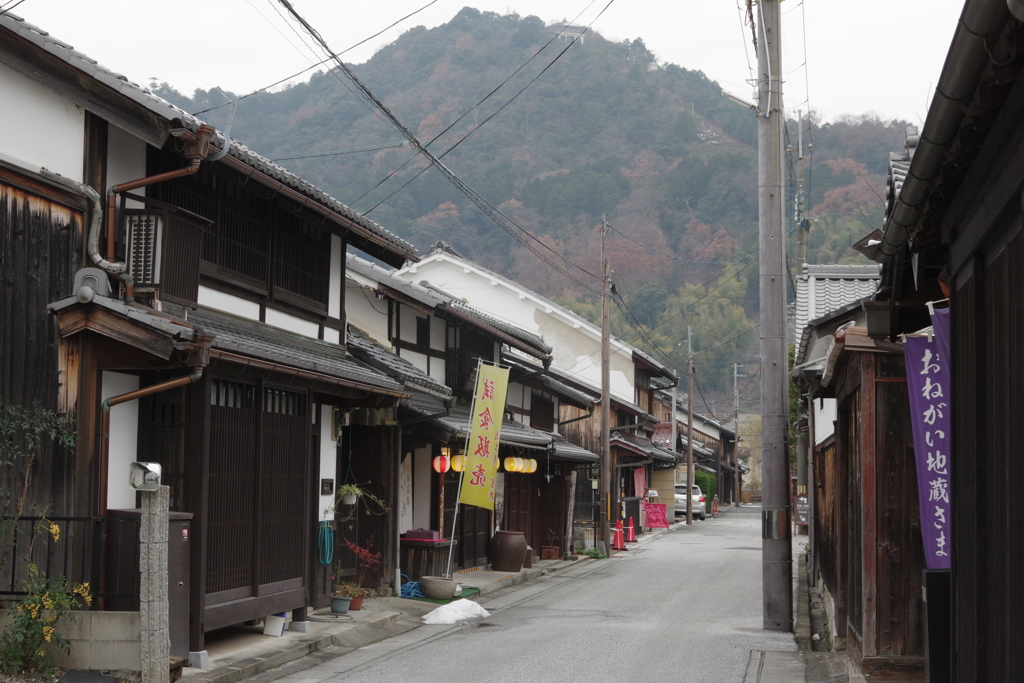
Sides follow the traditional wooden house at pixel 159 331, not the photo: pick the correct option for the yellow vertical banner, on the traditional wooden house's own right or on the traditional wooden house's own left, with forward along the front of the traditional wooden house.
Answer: on the traditional wooden house's own left

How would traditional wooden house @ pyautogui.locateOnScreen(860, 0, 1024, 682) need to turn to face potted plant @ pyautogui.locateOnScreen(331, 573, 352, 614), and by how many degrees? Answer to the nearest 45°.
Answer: approximately 45° to its right

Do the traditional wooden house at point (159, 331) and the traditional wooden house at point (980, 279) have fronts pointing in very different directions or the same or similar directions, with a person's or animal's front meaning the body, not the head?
very different directions

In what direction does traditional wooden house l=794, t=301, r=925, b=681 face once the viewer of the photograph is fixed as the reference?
facing to the left of the viewer

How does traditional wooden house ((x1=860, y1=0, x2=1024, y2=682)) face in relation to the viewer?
to the viewer's left

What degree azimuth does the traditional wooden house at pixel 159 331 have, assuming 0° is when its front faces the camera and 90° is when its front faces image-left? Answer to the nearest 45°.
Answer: approximately 315°
